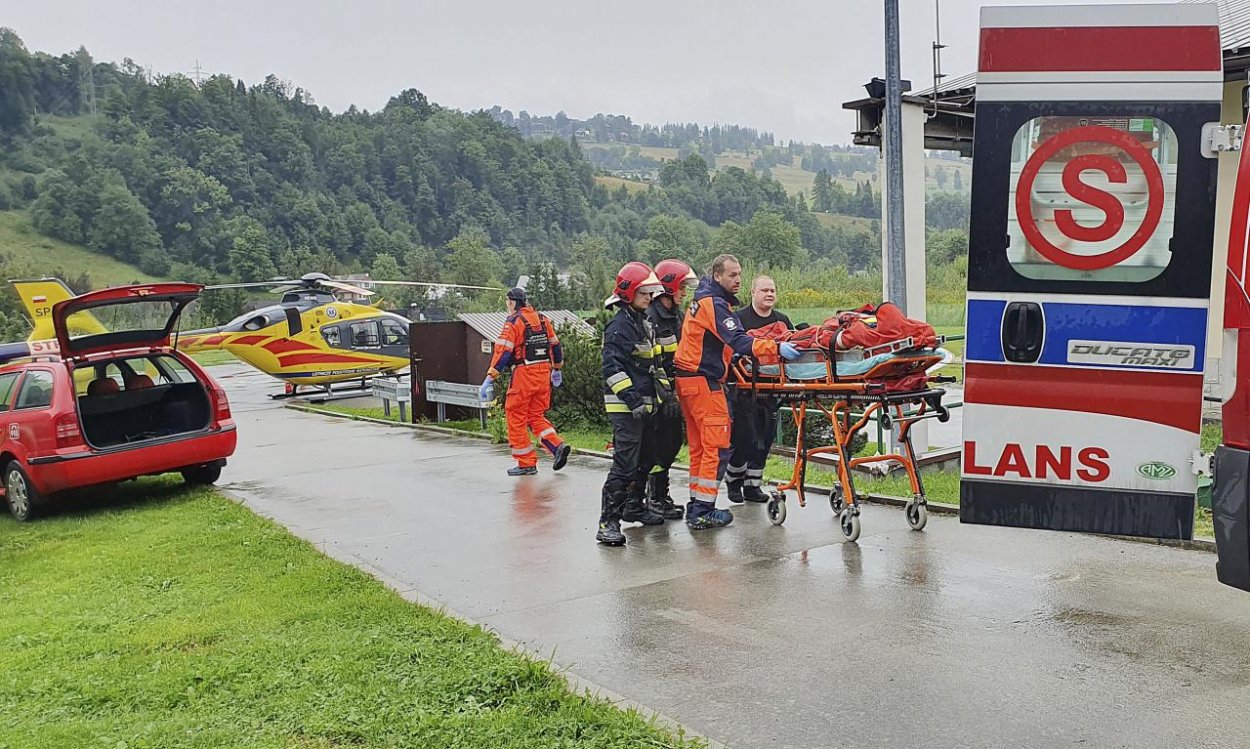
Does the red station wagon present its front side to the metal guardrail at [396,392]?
no

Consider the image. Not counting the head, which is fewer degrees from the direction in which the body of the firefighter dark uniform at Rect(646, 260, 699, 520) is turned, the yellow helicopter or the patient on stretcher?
the patient on stretcher

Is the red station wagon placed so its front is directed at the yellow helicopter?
no

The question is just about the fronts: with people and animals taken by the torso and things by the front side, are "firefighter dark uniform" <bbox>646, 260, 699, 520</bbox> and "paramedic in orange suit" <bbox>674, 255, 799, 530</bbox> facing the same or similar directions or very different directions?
same or similar directions

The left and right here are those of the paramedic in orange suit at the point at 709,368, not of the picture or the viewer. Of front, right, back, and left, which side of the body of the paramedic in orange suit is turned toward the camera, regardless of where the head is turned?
right

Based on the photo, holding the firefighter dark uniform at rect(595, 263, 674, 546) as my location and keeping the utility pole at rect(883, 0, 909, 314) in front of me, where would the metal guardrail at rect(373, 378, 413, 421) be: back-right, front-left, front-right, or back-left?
front-left

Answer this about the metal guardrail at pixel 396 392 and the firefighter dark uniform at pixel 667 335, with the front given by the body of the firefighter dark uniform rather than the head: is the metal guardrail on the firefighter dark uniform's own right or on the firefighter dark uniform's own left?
on the firefighter dark uniform's own left

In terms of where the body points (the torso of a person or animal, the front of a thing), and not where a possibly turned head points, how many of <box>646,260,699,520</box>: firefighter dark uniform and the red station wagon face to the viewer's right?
1

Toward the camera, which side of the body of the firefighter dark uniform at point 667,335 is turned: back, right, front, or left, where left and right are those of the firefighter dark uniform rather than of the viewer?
right

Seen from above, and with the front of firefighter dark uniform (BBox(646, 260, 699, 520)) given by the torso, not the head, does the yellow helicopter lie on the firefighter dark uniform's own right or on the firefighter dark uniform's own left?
on the firefighter dark uniform's own left

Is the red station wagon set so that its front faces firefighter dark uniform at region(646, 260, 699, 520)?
no

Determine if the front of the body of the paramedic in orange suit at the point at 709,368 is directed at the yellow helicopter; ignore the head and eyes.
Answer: no

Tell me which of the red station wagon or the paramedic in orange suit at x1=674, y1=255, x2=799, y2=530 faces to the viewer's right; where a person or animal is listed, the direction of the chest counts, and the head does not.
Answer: the paramedic in orange suit

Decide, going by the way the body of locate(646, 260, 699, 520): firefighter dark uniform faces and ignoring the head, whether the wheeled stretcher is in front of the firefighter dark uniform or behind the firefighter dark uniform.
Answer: in front

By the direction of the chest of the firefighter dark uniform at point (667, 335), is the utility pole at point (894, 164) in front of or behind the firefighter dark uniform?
in front

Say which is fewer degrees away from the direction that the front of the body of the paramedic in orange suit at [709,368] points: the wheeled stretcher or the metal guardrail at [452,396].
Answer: the wheeled stretcher

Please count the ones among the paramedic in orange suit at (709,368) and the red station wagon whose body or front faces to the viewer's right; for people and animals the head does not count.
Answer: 1
